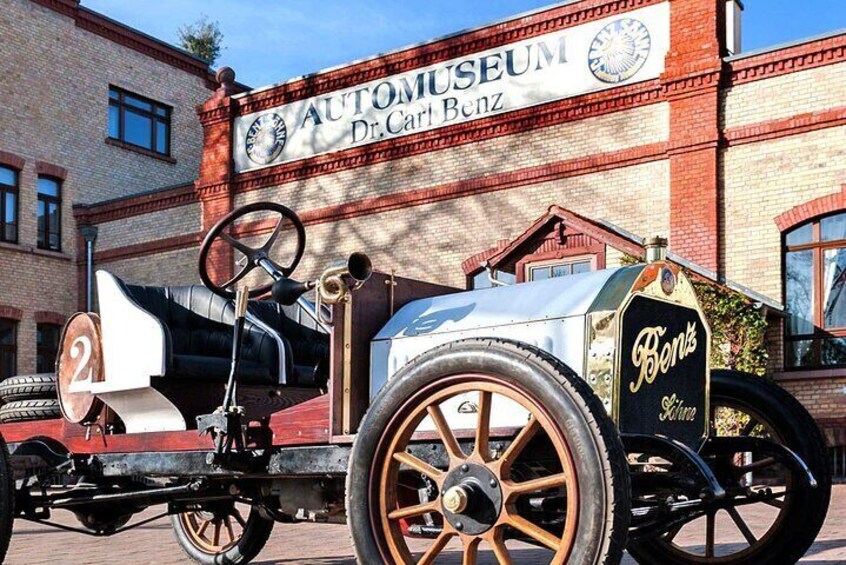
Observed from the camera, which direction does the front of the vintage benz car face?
facing the viewer and to the right of the viewer

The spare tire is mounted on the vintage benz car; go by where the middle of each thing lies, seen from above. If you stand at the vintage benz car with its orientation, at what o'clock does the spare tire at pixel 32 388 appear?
The spare tire is roughly at 6 o'clock from the vintage benz car.

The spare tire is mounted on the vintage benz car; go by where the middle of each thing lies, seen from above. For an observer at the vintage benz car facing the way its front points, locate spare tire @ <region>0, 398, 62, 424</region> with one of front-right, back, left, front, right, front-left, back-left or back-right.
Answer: back

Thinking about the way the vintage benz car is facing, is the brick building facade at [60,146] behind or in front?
behind

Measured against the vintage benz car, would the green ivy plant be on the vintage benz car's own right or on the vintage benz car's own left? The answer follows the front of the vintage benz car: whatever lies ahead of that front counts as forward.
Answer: on the vintage benz car's own left
